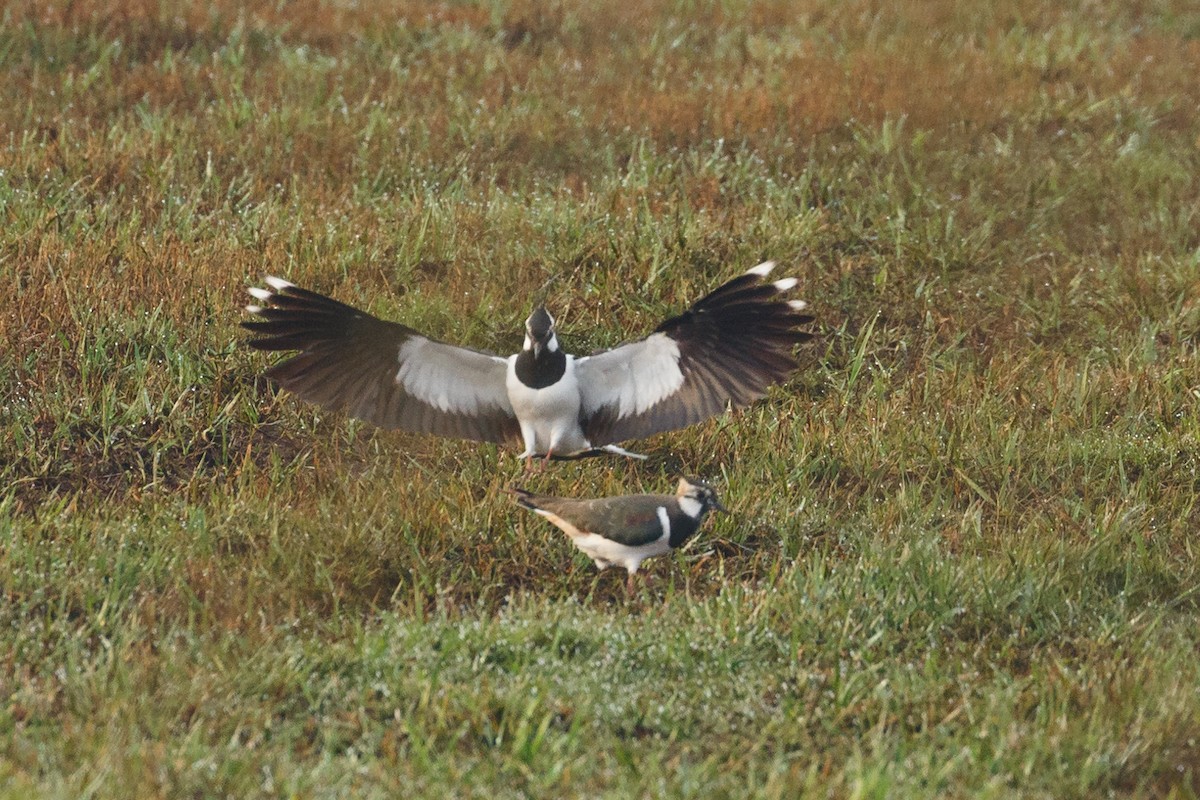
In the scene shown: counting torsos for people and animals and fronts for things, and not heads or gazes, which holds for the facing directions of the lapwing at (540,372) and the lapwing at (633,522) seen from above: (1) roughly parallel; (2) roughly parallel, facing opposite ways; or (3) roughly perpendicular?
roughly perpendicular

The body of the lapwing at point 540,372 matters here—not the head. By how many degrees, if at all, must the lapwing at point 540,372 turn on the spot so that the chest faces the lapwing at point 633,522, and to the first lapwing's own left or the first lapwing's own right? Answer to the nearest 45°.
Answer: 0° — it already faces it

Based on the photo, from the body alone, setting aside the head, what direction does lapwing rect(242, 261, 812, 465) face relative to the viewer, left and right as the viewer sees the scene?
facing the viewer

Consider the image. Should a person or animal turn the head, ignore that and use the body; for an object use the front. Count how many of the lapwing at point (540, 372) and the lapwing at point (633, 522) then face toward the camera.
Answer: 1

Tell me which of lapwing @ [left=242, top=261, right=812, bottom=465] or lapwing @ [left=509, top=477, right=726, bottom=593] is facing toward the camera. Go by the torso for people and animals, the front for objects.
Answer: lapwing @ [left=242, top=261, right=812, bottom=465]

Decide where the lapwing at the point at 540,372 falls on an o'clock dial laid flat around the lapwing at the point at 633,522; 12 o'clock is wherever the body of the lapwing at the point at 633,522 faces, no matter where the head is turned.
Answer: the lapwing at the point at 540,372 is roughly at 8 o'clock from the lapwing at the point at 633,522.

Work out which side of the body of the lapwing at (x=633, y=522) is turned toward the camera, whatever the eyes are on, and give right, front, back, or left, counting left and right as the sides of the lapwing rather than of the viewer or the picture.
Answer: right
